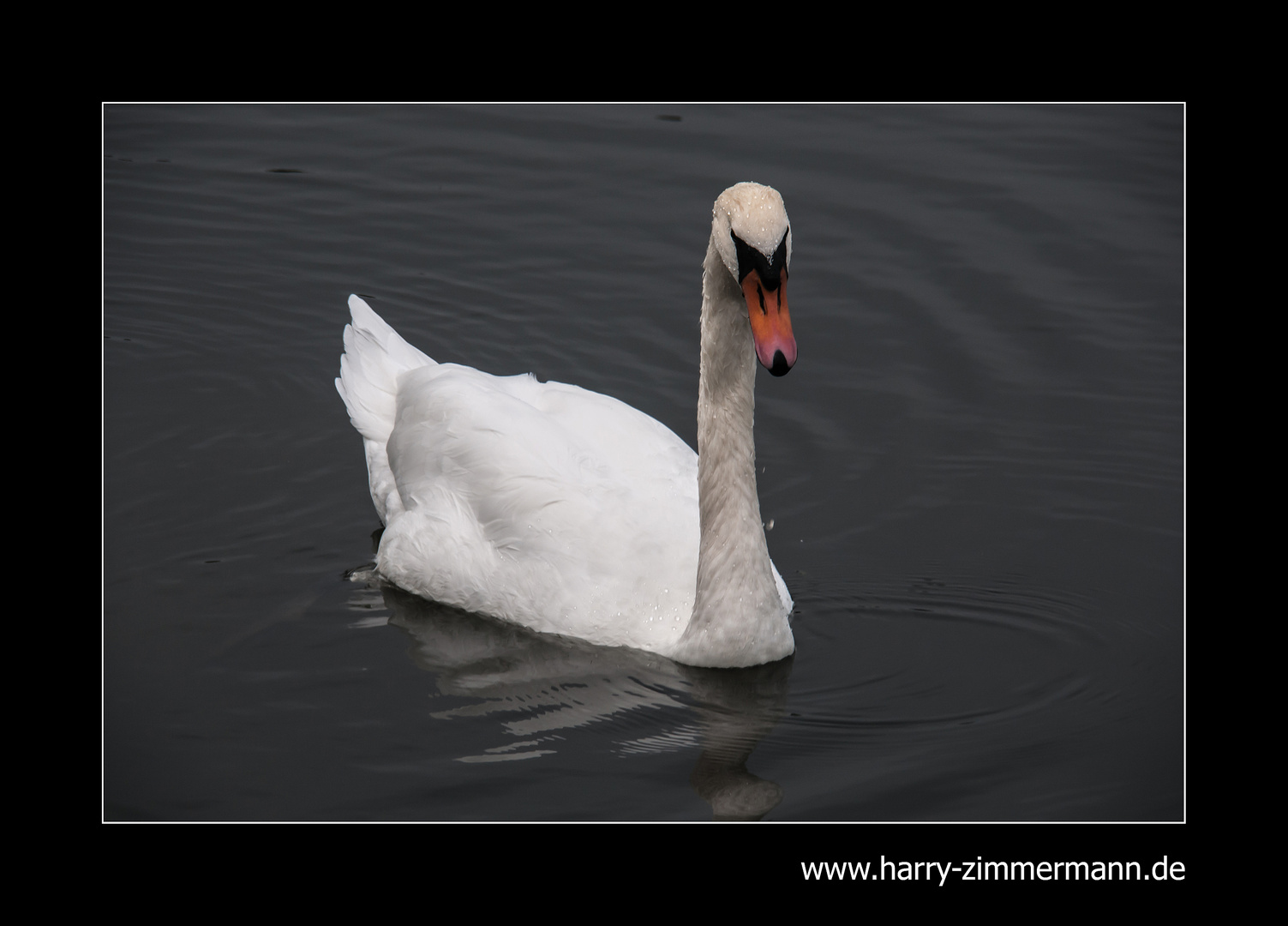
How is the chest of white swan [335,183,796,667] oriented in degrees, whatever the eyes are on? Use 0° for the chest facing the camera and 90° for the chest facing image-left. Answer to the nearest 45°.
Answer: approximately 315°
